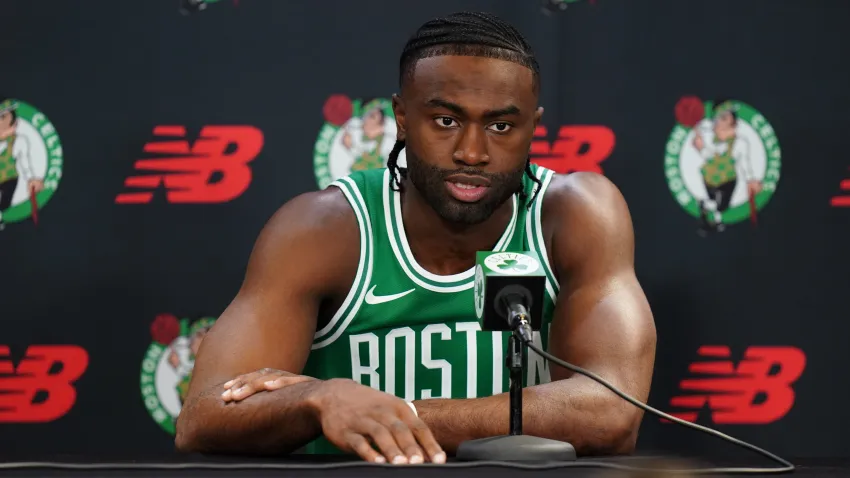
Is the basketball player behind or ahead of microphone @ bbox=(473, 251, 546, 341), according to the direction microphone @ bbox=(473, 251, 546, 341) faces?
ahead

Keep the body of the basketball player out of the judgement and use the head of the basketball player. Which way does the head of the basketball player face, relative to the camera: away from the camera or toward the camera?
toward the camera

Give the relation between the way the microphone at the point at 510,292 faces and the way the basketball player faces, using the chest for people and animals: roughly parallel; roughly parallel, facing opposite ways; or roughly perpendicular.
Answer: roughly parallel, facing opposite ways

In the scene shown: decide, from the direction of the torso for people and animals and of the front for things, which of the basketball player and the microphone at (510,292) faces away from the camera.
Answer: the microphone

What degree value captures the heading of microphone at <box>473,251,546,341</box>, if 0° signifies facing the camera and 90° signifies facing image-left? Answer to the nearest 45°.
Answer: approximately 180°

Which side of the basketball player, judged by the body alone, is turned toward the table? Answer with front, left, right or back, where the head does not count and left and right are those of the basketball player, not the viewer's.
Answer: front

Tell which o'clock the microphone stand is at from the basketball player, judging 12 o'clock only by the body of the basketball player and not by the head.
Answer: The microphone stand is roughly at 12 o'clock from the basketball player.

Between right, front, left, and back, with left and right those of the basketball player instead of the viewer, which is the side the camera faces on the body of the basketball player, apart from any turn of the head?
front

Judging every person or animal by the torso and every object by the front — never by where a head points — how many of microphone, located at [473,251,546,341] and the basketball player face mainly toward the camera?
1

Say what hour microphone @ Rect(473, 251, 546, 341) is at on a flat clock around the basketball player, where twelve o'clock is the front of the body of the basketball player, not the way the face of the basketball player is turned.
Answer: The microphone is roughly at 12 o'clock from the basketball player.
